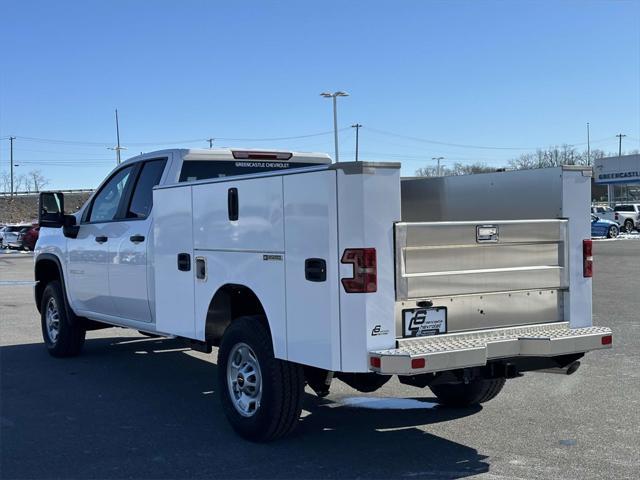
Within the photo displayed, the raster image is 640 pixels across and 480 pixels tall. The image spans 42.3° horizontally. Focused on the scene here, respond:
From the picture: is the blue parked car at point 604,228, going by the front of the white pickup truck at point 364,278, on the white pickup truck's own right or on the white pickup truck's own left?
on the white pickup truck's own right

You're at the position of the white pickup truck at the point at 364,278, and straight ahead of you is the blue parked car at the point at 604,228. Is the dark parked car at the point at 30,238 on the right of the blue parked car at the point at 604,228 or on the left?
left

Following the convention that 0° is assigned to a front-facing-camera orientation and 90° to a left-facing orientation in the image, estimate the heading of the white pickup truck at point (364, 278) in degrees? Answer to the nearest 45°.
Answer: approximately 135°
